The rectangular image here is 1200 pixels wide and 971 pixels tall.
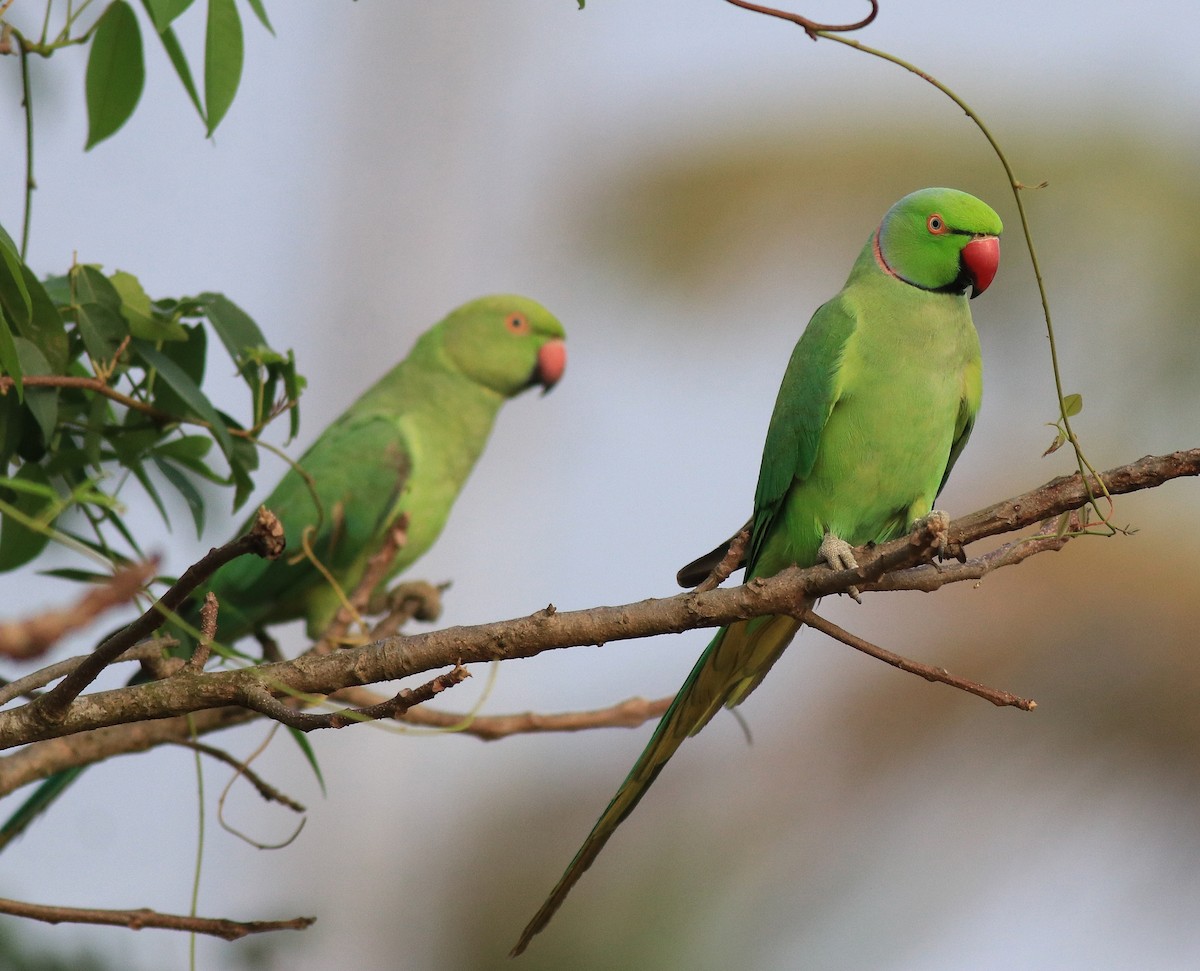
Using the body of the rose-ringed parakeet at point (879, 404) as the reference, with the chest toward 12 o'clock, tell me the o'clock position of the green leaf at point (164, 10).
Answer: The green leaf is roughly at 3 o'clock from the rose-ringed parakeet.

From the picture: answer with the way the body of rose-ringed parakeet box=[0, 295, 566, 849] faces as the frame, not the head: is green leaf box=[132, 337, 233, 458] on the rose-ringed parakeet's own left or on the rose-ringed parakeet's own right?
on the rose-ringed parakeet's own right

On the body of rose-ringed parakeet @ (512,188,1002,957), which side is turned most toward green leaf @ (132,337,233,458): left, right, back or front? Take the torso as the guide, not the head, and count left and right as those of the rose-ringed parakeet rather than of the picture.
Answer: right

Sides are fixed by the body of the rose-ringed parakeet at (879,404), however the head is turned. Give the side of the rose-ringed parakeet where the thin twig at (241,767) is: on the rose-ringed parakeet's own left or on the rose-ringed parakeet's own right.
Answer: on the rose-ringed parakeet's own right

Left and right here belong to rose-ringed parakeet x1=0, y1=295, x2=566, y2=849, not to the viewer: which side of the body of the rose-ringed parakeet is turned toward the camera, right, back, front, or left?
right

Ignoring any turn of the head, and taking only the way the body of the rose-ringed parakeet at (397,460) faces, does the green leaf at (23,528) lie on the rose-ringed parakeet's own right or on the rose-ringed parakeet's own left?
on the rose-ringed parakeet's own right
